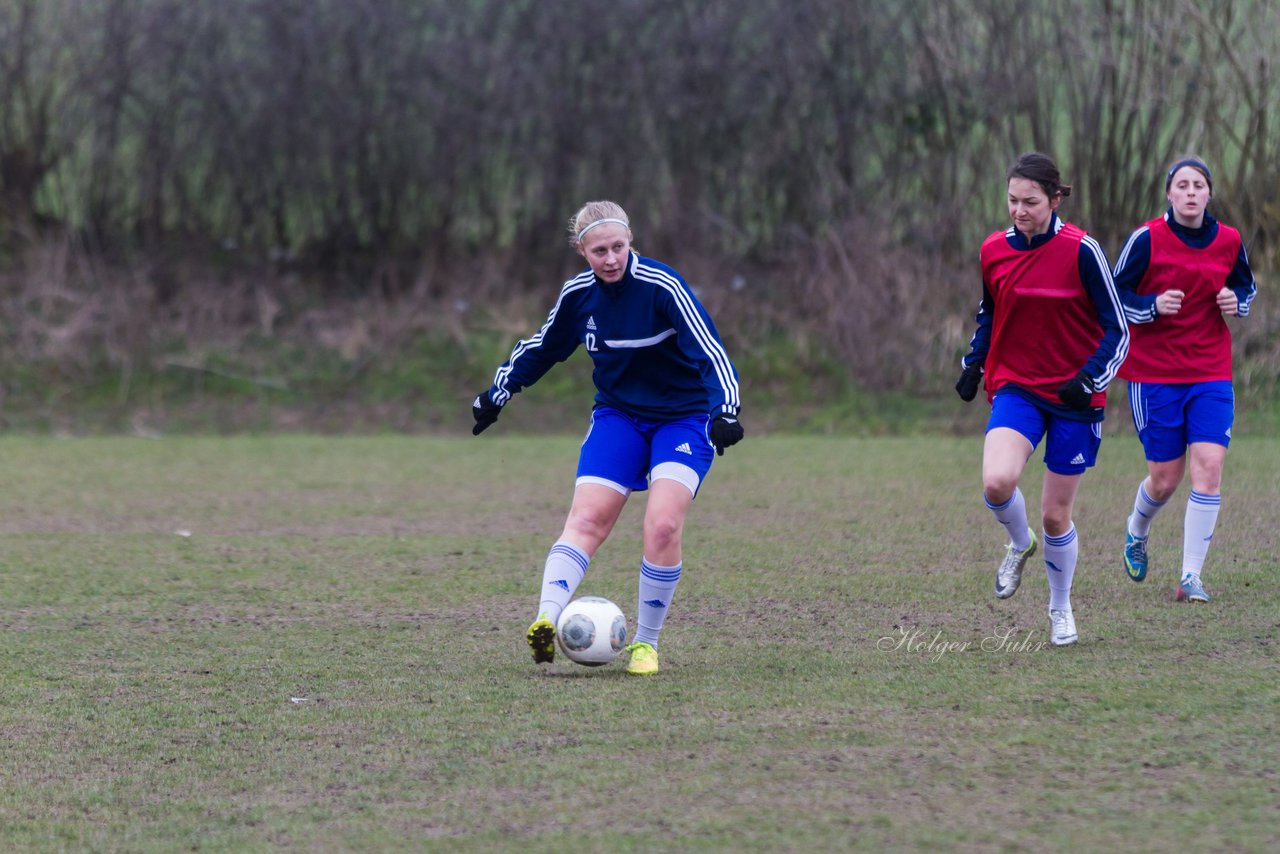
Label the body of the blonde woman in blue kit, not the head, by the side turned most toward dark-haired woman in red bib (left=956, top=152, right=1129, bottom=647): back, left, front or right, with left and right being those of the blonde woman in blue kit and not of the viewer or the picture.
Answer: left

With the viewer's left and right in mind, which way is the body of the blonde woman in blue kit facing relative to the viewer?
facing the viewer

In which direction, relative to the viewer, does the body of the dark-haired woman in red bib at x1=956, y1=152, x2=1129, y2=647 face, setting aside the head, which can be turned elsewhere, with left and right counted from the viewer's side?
facing the viewer and to the left of the viewer

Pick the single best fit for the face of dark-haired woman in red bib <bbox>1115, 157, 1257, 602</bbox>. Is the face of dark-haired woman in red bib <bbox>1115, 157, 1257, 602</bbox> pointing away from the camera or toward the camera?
toward the camera

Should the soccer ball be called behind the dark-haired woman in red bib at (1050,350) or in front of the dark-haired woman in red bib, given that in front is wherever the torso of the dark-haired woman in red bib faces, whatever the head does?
in front

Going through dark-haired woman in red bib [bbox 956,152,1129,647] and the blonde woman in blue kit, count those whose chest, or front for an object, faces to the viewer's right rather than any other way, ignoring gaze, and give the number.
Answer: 0

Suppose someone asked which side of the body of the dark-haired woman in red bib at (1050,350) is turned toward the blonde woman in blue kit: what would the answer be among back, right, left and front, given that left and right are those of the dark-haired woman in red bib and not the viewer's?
front

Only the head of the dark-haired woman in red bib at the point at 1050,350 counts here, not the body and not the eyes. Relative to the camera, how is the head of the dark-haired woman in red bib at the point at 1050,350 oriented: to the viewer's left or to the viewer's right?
to the viewer's left
